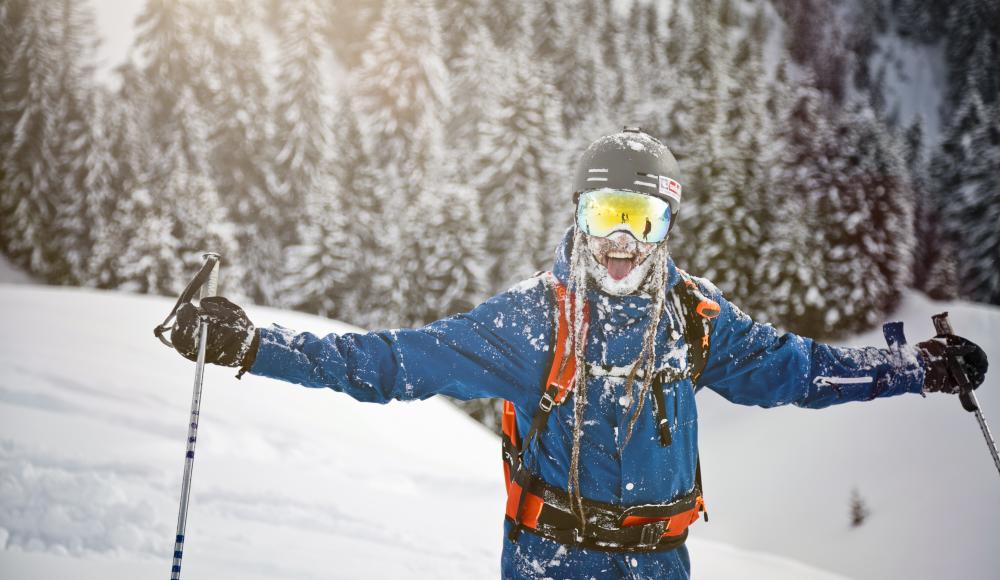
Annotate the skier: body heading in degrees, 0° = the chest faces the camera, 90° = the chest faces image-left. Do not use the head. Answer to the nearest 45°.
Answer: approximately 0°
